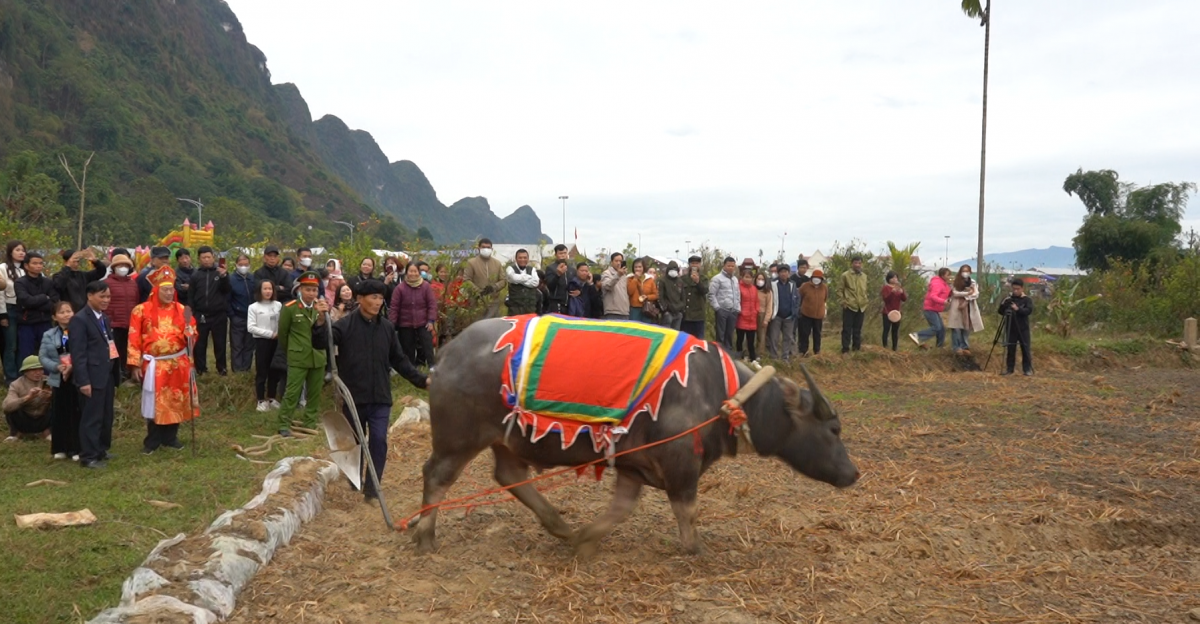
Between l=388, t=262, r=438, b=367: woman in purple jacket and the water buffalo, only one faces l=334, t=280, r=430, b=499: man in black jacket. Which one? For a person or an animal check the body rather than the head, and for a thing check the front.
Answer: the woman in purple jacket

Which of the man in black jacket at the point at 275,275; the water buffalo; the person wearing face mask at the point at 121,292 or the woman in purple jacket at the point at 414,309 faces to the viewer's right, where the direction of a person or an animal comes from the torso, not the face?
the water buffalo

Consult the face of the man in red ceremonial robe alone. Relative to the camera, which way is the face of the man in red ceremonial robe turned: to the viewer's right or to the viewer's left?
to the viewer's right

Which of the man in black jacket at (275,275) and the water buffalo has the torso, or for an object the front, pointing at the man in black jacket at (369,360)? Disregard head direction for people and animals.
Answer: the man in black jacket at (275,275)

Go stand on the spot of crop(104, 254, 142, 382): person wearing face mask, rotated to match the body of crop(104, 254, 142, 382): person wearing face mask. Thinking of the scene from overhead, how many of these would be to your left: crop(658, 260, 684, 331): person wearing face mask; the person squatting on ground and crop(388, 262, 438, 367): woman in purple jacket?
2

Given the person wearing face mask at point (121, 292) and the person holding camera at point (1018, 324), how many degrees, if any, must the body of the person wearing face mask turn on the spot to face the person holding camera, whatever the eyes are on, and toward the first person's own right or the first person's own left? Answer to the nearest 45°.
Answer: approximately 90° to the first person's own left

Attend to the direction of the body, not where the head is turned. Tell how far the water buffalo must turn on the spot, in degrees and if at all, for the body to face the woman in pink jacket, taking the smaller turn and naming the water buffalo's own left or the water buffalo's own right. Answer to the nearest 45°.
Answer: approximately 45° to the water buffalo's own left

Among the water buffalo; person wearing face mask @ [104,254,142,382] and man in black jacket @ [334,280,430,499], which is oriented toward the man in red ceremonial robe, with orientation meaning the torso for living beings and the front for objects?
the person wearing face mask

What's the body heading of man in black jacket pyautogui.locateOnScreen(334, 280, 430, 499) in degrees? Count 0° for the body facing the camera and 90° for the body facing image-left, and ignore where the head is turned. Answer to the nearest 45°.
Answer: approximately 315°

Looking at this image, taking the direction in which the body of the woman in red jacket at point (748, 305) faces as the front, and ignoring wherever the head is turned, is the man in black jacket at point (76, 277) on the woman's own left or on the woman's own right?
on the woman's own right
